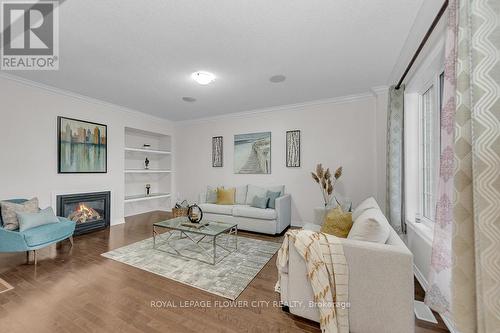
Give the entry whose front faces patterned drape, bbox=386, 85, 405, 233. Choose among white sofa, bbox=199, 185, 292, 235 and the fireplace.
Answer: the fireplace

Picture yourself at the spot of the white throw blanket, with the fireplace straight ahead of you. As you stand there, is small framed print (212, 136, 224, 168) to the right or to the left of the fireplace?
right

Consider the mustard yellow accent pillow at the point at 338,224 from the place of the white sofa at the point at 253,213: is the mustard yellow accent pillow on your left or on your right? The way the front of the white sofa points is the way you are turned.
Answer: on your left

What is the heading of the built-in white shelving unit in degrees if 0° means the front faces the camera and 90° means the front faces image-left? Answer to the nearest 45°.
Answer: approximately 315°

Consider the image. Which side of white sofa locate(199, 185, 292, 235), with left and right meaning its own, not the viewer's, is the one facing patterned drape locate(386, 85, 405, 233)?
left

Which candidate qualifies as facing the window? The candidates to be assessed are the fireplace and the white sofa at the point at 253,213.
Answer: the fireplace
